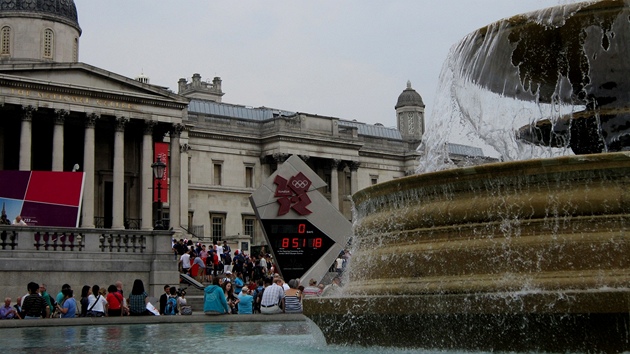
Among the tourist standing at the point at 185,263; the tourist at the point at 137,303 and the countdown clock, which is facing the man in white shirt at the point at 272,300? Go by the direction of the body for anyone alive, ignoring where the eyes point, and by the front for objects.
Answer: the countdown clock

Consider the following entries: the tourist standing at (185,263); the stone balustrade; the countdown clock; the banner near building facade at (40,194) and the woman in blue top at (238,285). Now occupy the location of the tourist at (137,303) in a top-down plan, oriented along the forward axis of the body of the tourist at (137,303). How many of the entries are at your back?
0

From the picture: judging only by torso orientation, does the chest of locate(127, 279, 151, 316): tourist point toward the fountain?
no

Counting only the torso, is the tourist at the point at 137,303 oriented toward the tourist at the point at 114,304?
no

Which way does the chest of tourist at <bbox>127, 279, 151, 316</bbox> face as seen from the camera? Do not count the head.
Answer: away from the camera

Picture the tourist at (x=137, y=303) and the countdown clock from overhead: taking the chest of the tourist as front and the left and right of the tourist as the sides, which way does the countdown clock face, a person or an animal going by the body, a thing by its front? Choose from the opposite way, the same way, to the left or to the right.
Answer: the opposite way

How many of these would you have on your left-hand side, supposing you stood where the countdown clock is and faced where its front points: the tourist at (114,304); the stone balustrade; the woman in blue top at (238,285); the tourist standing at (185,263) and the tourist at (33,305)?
0

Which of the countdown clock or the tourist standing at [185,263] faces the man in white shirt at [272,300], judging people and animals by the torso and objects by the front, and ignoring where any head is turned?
the countdown clock

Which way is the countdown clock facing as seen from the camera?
toward the camera
